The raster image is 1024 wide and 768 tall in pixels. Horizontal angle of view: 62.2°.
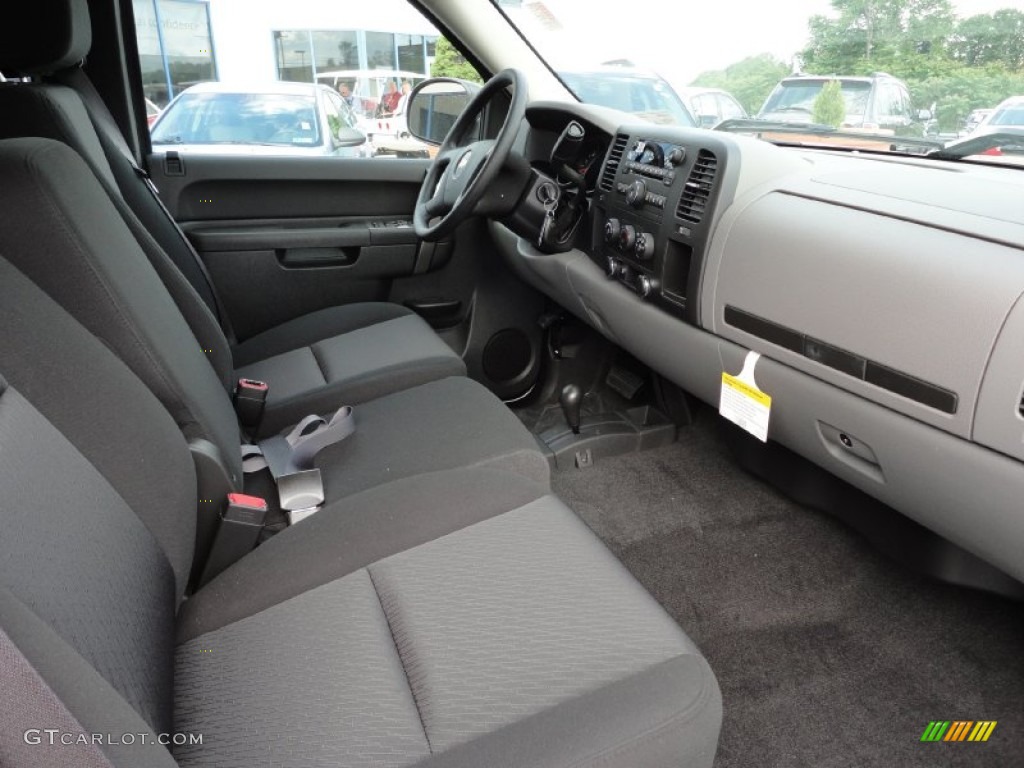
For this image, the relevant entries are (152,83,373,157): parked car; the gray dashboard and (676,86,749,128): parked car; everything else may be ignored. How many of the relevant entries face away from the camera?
0

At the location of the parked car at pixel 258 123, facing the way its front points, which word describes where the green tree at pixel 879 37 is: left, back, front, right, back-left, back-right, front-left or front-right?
left

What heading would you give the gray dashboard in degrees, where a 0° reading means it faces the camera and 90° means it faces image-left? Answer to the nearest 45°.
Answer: approximately 45°

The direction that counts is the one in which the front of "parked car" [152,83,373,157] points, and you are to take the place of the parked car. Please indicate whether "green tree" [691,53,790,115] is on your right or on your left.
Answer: on your left

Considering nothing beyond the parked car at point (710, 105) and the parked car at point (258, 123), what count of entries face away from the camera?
0

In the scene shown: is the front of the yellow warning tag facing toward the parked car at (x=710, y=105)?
no

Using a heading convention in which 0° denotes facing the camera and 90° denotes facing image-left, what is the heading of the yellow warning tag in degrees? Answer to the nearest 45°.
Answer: approximately 45°

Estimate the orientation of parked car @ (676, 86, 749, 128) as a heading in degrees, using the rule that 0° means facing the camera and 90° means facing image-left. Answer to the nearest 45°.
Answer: approximately 45°

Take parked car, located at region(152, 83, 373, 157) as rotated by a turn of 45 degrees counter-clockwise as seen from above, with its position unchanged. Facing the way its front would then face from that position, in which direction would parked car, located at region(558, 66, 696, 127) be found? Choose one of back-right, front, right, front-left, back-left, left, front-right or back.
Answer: front-left

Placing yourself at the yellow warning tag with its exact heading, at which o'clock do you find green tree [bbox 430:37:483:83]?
The green tree is roughly at 3 o'clock from the yellow warning tag.

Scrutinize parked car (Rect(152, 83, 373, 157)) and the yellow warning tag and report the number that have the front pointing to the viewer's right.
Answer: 0

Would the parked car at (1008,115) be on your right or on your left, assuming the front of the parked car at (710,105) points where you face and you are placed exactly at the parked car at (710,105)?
on your left

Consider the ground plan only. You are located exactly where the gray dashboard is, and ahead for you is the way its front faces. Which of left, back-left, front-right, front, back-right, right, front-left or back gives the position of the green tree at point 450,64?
right

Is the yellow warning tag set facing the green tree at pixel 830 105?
no

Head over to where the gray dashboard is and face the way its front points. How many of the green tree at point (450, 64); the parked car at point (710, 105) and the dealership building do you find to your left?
0
